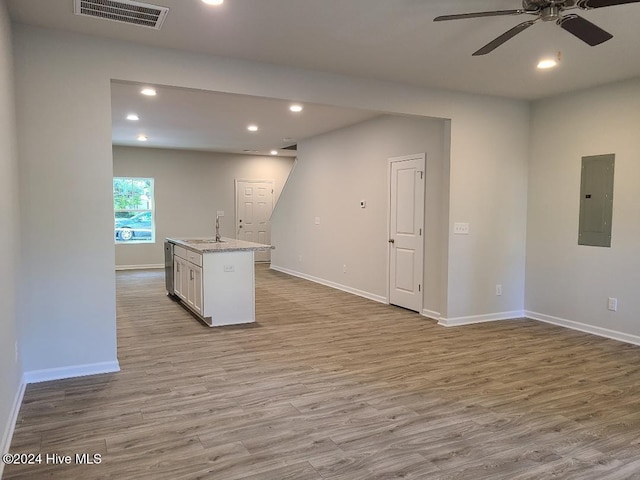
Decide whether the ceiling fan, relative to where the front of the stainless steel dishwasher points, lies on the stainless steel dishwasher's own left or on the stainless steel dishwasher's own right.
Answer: on the stainless steel dishwasher's own left

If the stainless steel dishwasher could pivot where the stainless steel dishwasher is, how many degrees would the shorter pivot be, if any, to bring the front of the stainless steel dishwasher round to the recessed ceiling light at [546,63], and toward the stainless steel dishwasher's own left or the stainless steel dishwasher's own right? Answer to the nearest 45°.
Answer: approximately 135° to the stainless steel dishwasher's own left

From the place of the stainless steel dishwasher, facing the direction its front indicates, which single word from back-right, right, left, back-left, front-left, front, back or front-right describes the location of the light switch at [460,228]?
back-left

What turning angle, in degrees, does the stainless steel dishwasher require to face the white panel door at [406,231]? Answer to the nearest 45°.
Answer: approximately 135° to its left

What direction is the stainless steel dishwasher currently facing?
to the viewer's left

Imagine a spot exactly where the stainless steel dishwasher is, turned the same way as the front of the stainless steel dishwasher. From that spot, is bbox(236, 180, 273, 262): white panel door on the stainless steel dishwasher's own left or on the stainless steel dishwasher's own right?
on the stainless steel dishwasher's own right

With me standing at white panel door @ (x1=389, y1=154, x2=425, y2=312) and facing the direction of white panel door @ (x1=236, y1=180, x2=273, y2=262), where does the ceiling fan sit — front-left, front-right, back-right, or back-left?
back-left
